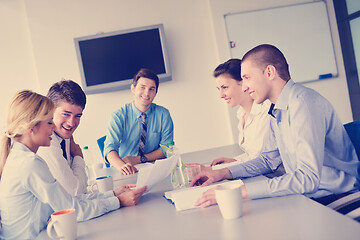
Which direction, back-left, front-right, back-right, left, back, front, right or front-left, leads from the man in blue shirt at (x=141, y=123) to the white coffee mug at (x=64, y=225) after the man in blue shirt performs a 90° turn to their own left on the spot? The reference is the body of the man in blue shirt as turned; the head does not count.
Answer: right

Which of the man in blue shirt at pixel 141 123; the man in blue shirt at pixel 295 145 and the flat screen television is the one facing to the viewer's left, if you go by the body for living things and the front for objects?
the man in blue shirt at pixel 295 145

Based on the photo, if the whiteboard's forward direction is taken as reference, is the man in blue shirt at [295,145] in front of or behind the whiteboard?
in front

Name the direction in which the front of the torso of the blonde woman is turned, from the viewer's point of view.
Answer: to the viewer's right

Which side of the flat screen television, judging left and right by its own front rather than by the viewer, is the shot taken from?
front

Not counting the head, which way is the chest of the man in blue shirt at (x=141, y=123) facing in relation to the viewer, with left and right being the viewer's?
facing the viewer

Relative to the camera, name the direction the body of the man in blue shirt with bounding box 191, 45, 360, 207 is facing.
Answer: to the viewer's left

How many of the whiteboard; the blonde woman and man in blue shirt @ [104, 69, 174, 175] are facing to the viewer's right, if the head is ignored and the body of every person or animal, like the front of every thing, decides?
1

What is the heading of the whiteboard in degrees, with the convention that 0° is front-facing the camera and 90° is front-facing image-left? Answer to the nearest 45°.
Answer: approximately 0°

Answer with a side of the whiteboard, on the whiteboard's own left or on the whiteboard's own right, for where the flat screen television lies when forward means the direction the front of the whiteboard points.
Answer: on the whiteboard's own right

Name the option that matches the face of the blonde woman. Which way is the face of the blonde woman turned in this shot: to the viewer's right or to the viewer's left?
to the viewer's right

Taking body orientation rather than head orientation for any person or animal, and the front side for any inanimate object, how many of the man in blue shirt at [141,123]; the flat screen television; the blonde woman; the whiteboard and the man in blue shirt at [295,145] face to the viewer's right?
1
